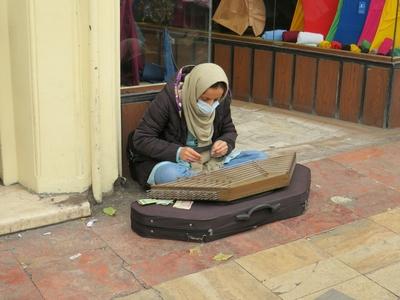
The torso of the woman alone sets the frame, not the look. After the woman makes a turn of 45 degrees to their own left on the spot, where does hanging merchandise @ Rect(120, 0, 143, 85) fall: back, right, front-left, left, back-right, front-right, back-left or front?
back-left

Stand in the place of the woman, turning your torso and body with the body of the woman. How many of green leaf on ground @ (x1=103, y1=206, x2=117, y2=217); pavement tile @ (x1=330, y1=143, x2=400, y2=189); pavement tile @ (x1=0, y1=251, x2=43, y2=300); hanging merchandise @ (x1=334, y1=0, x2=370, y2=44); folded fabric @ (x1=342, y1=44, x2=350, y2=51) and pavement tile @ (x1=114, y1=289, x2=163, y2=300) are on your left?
3

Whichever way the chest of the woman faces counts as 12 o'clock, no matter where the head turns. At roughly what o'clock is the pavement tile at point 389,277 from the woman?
The pavement tile is roughly at 12 o'clock from the woman.

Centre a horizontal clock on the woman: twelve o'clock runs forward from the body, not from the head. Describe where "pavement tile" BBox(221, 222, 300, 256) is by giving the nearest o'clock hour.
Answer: The pavement tile is roughly at 12 o'clock from the woman.

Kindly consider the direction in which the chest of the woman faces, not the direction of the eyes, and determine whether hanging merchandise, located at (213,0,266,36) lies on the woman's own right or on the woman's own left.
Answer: on the woman's own left

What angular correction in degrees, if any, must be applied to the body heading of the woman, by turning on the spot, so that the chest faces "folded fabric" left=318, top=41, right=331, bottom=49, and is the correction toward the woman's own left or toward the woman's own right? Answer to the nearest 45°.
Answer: approximately 90° to the woman's own left

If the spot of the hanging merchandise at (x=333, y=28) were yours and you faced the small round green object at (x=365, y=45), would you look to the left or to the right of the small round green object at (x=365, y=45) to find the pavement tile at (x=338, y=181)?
right

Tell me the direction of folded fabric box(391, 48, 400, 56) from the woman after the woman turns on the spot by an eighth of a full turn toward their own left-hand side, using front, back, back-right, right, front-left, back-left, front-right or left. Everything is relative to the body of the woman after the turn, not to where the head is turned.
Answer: front-left

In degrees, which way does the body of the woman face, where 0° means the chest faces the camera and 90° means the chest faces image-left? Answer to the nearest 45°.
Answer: approximately 315°

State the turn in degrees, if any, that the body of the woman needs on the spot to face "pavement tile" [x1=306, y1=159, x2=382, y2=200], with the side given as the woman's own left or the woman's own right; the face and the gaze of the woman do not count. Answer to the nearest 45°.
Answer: approximately 90° to the woman's own left

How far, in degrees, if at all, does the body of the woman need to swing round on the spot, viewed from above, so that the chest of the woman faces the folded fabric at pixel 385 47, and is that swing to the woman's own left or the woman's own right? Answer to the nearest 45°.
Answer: approximately 90° to the woman's own left

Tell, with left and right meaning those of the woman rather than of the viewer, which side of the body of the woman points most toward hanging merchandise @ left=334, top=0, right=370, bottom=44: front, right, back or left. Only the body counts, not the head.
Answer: left

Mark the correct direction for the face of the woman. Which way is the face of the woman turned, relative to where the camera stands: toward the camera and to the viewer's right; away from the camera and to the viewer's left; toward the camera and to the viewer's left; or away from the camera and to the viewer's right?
toward the camera and to the viewer's right

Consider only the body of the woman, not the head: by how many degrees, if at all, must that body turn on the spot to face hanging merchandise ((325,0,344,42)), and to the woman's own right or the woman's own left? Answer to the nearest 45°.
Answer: approximately 90° to the woman's own left
